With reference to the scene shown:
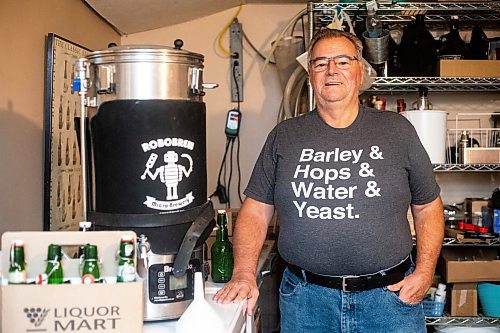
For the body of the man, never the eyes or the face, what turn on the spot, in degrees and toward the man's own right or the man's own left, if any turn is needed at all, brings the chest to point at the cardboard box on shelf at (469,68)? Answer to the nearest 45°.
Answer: approximately 135° to the man's own left

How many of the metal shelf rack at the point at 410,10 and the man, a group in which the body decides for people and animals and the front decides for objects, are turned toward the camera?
2

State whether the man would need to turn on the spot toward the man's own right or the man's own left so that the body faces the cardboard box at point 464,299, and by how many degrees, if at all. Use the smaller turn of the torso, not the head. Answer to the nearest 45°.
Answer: approximately 135° to the man's own left

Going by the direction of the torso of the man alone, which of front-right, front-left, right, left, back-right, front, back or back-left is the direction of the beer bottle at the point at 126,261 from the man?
front-right

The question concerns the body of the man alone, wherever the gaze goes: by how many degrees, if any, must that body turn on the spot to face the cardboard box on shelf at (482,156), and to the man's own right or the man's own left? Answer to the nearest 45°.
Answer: approximately 135° to the man's own left
